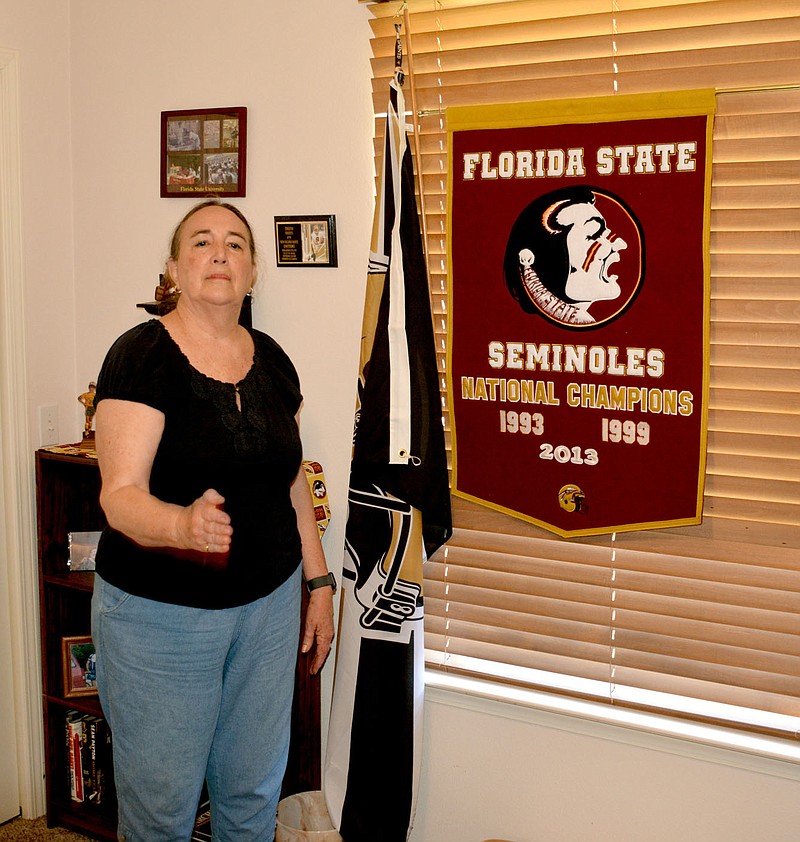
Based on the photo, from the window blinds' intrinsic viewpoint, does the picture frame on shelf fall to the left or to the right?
on its right

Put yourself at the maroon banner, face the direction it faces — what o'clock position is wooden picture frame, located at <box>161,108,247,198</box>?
The wooden picture frame is roughly at 2 o'clock from the maroon banner.

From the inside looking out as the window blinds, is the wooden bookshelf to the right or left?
on its right

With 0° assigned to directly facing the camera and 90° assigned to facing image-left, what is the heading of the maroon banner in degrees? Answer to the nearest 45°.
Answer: approximately 45°

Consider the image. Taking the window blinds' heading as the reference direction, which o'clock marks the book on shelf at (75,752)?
The book on shelf is roughly at 2 o'clock from the window blinds.

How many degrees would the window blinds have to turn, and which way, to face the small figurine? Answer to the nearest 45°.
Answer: approximately 45° to its right

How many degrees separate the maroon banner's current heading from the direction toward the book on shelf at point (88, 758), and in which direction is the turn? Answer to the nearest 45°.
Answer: approximately 45° to its right

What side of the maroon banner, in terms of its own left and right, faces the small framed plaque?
right

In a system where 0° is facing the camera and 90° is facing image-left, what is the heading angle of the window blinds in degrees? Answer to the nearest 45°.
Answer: approximately 45°
